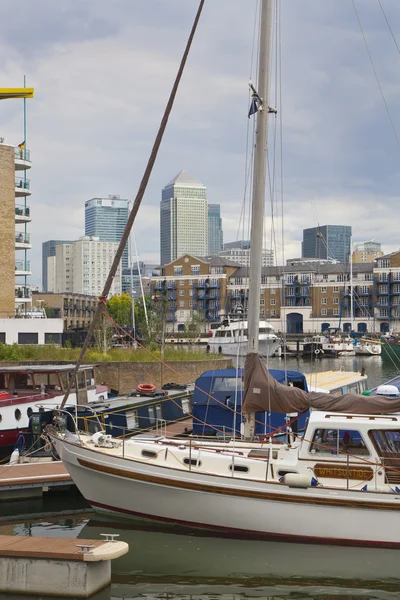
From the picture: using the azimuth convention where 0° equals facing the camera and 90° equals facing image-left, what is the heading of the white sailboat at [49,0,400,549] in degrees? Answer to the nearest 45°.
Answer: approximately 90°

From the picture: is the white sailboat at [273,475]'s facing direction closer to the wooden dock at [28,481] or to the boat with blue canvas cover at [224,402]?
the wooden dock

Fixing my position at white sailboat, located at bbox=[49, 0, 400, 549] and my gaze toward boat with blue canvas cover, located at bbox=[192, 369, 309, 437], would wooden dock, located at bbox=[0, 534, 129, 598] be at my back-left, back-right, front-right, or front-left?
back-left

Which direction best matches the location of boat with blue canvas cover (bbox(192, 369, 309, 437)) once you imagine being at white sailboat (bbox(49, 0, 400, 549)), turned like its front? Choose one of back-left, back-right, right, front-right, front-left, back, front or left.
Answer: right

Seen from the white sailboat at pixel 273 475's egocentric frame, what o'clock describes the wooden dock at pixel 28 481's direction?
The wooden dock is roughly at 1 o'clock from the white sailboat.
